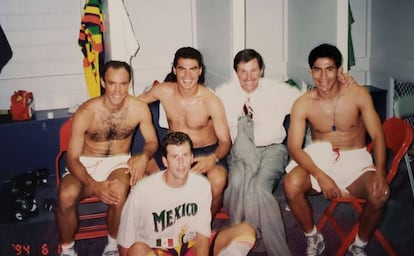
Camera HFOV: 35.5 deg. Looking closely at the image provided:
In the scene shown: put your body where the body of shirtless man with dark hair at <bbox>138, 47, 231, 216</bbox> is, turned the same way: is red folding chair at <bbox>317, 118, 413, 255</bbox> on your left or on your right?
on your left

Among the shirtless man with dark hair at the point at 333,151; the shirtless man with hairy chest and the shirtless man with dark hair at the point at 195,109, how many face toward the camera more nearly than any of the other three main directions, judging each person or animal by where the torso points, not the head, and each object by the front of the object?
3

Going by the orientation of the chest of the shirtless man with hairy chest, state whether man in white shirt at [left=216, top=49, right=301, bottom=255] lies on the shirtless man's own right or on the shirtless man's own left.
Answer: on the shirtless man's own left

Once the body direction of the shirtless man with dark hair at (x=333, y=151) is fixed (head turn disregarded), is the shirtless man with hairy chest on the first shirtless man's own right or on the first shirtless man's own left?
on the first shirtless man's own right

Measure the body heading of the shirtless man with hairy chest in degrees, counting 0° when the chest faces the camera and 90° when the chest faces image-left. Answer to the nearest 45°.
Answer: approximately 0°

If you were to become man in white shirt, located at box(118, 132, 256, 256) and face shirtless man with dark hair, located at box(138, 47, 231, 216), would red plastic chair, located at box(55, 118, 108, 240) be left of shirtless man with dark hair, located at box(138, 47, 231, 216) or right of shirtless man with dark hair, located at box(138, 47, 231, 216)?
left
